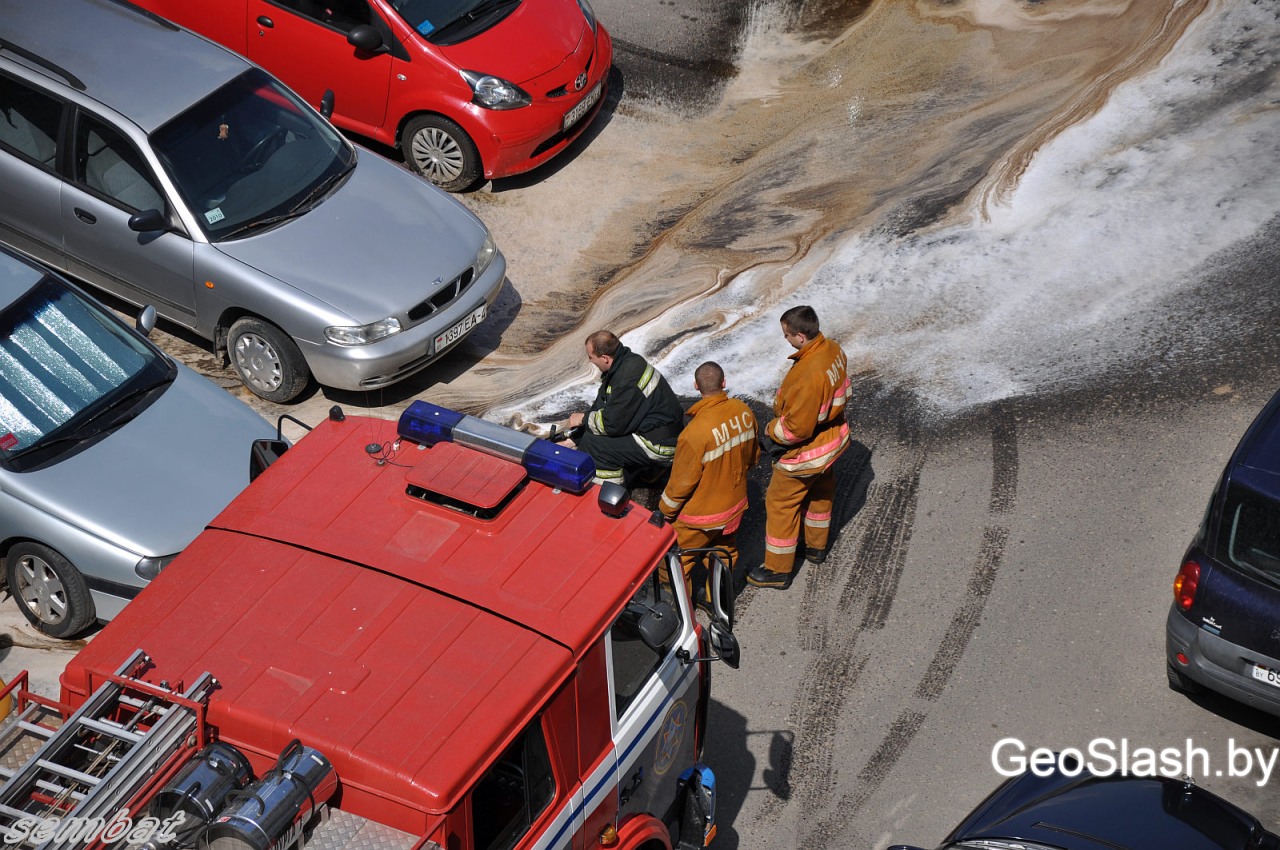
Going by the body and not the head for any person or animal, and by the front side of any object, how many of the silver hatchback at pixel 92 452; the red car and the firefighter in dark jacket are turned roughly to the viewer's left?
1

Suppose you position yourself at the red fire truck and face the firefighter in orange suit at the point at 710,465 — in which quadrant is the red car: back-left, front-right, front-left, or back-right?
front-left

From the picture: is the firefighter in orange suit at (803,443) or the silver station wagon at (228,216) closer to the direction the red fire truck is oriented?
the firefighter in orange suit

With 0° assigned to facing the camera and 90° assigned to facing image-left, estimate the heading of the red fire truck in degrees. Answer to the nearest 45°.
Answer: approximately 225°

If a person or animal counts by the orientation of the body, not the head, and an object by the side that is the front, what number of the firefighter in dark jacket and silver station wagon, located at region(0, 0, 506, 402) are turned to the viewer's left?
1

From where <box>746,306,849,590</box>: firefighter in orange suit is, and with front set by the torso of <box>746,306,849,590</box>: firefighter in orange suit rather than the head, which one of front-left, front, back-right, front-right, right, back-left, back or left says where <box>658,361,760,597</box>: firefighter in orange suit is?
left

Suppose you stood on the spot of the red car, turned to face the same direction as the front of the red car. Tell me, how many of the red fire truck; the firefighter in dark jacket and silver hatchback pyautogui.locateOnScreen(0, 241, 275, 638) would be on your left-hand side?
0

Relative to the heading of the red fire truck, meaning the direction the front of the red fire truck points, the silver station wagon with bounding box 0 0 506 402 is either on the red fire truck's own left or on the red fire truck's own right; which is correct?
on the red fire truck's own left

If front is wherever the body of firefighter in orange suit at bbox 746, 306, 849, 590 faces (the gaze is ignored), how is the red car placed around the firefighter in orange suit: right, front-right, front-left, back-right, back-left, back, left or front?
front

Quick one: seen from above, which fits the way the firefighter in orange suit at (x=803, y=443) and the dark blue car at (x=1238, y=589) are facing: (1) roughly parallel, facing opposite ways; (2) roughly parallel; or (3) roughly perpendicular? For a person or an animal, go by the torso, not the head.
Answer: roughly perpendicular

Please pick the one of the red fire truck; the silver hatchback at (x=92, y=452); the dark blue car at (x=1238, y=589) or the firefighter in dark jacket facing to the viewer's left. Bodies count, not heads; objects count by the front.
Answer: the firefighter in dark jacket

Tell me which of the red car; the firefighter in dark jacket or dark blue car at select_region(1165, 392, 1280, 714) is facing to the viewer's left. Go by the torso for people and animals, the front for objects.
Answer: the firefighter in dark jacket

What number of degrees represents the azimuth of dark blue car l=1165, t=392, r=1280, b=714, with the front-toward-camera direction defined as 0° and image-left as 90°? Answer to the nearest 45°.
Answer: approximately 225°

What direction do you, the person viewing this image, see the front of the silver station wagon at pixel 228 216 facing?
facing the viewer and to the right of the viewer

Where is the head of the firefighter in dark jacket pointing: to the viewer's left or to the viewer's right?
to the viewer's left

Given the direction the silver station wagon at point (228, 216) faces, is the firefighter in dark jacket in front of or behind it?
in front

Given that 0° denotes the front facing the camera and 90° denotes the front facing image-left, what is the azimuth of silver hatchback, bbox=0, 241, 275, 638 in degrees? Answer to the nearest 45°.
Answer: approximately 315°

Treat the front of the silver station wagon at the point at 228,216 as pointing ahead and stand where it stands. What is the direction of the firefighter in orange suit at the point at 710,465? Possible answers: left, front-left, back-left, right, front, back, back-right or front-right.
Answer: front

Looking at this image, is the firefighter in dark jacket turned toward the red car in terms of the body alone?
no
